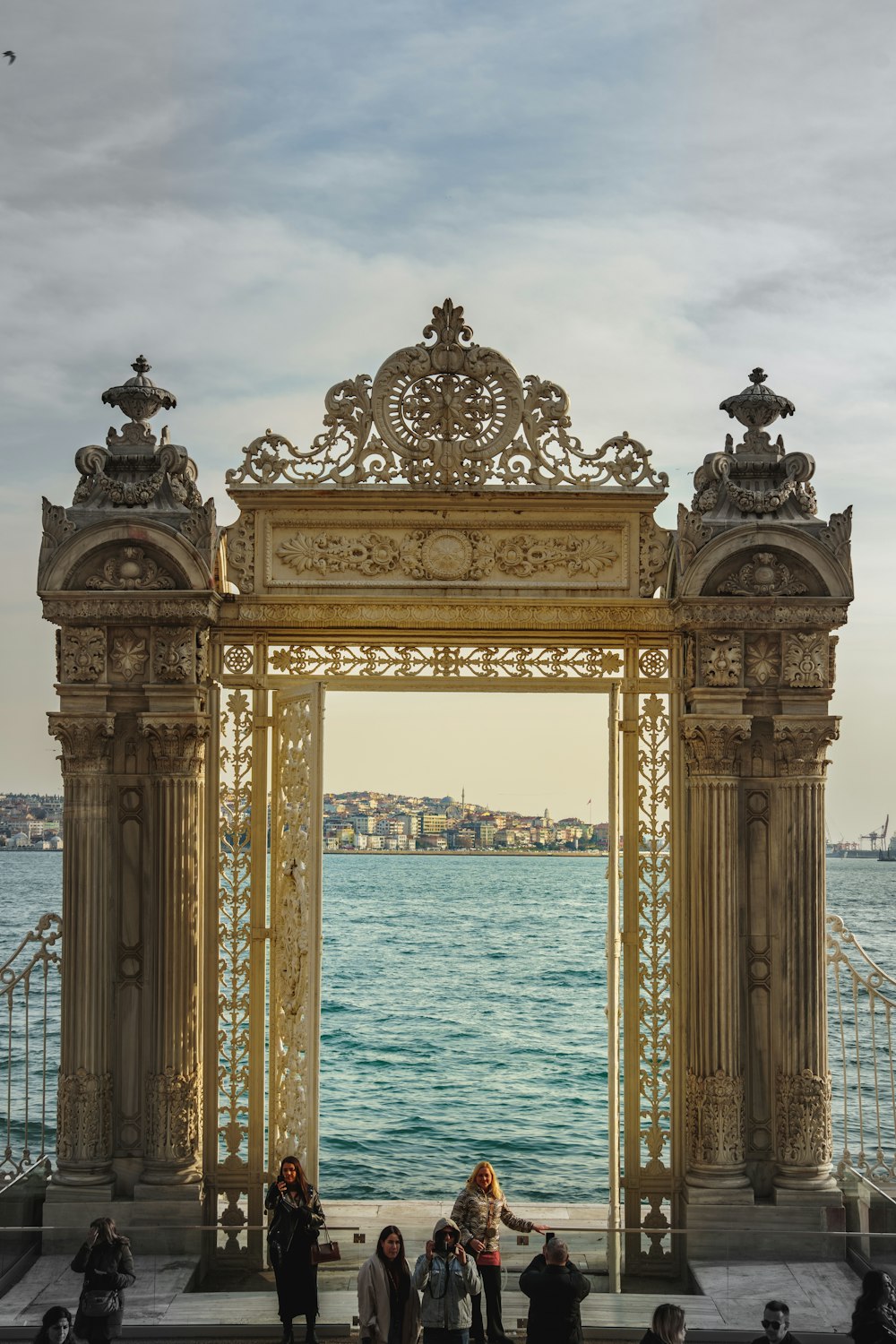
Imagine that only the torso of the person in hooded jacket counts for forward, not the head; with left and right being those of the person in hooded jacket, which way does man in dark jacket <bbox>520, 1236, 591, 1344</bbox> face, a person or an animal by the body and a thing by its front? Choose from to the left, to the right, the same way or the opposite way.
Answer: the opposite way

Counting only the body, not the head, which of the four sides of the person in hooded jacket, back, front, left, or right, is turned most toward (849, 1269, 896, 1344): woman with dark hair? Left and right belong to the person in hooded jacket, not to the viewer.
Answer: left

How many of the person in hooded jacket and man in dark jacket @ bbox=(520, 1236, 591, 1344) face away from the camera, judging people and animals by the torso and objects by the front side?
1

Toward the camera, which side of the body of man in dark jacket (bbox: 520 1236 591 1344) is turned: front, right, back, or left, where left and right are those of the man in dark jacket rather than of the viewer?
back

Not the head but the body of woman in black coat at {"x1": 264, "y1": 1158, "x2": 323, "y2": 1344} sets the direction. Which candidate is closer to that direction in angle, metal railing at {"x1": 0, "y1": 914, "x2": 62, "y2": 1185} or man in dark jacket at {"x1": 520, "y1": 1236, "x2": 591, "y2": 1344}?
the man in dark jacket

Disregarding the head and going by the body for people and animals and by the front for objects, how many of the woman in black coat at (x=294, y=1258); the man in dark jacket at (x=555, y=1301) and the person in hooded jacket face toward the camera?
2

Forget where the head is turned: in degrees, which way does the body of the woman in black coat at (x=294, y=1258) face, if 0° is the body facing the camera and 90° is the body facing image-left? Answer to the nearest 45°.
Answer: approximately 0°

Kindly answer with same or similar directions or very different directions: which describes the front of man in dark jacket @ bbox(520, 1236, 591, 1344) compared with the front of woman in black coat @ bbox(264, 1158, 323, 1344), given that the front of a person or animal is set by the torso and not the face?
very different directions
